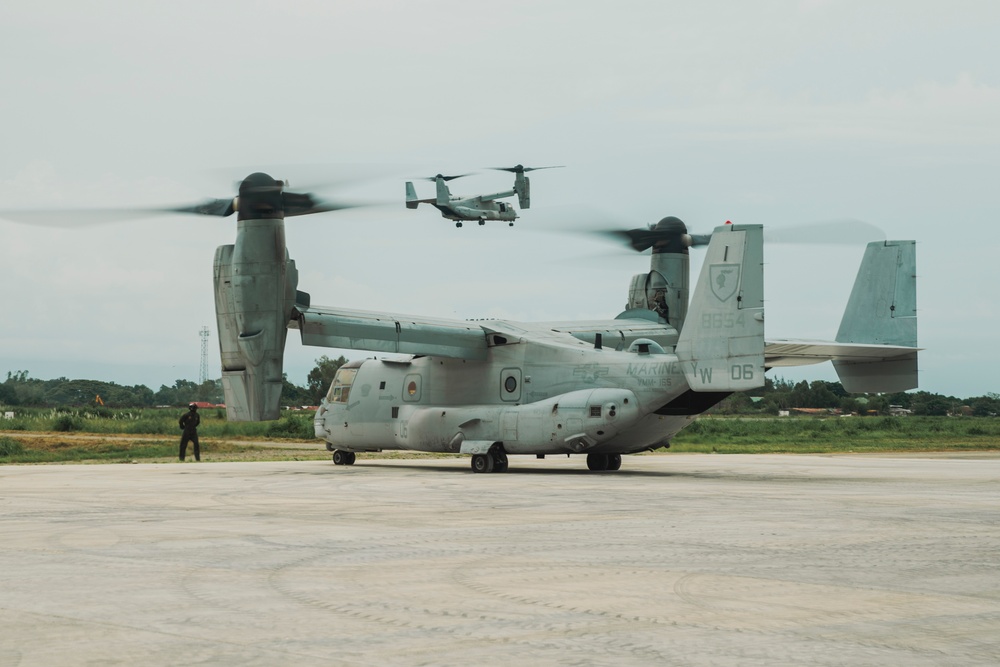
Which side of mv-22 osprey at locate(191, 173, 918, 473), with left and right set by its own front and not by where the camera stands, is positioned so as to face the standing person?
front

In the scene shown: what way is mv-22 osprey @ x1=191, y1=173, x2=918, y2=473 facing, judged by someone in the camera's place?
facing away from the viewer and to the left of the viewer
